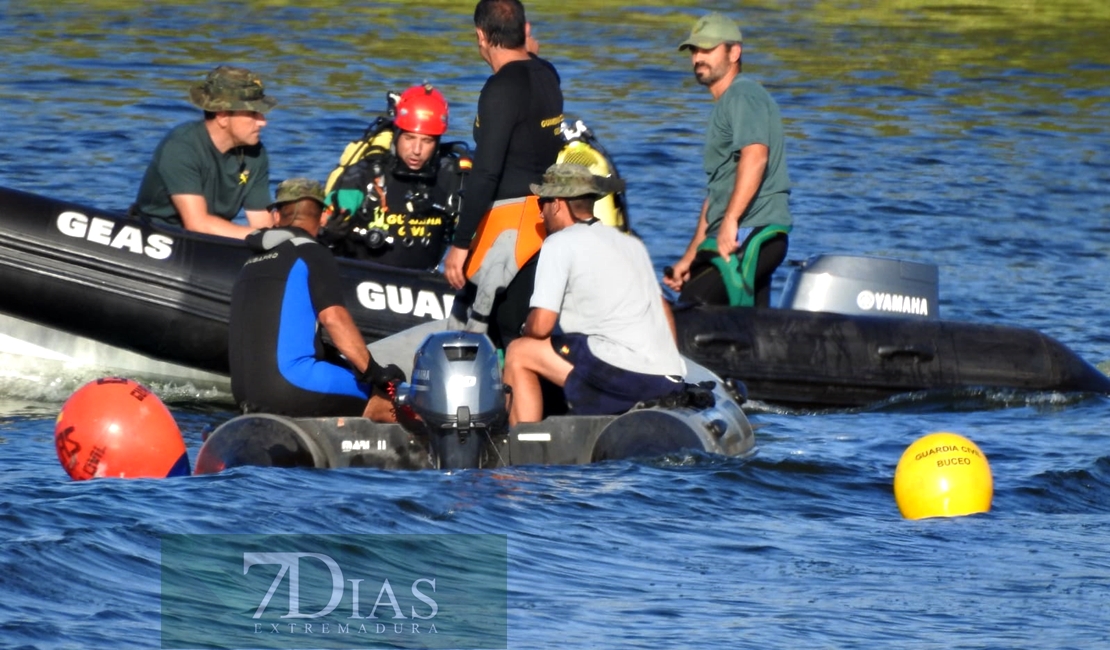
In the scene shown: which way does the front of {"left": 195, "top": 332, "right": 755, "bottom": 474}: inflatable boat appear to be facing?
away from the camera

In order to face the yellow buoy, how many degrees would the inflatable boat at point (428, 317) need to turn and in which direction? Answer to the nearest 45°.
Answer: approximately 135° to its left

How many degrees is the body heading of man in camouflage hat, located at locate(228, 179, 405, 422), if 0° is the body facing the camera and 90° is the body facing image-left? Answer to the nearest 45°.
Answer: approximately 225°

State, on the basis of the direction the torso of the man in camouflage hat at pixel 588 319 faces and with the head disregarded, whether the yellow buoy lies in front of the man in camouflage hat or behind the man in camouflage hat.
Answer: behind

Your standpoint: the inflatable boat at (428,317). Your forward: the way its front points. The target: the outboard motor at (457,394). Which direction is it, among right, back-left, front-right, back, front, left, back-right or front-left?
left

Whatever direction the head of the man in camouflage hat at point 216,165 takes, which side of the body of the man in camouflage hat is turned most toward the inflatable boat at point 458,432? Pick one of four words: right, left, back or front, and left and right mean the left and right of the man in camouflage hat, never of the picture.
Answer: front

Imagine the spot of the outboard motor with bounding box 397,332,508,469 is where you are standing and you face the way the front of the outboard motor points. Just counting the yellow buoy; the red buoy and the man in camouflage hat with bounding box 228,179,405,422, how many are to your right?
1

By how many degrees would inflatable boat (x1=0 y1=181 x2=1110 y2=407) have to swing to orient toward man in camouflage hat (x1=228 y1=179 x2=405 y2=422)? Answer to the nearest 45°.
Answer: approximately 90° to its left

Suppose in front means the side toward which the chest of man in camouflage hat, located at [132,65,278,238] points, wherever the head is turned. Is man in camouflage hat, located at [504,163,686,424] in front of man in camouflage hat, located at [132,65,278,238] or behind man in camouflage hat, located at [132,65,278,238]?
in front

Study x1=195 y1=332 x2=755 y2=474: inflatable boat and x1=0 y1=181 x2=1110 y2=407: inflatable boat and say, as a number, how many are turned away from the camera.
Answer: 1

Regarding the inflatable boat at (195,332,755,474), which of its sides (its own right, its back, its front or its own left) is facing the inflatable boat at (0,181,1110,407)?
front

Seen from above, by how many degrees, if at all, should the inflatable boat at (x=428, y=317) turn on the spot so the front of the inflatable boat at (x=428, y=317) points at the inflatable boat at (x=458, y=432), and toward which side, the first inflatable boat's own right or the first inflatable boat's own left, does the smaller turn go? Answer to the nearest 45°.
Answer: approximately 90° to the first inflatable boat's own left

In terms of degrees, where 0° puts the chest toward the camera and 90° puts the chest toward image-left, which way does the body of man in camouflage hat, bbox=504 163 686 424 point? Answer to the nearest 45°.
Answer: approximately 135°

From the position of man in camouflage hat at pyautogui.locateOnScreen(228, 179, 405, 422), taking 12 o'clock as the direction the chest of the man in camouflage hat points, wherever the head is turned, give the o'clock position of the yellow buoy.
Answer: The yellow buoy is roughly at 2 o'clock from the man in camouflage hat.

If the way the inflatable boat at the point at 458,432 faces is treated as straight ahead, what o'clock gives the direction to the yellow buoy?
The yellow buoy is roughly at 3 o'clock from the inflatable boat.

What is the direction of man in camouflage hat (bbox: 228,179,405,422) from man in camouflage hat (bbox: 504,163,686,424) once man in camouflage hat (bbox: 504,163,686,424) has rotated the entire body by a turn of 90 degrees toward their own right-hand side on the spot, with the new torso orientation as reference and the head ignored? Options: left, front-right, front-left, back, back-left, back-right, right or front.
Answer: back-left

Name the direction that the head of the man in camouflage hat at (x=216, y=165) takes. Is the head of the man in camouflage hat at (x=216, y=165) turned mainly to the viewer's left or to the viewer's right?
to the viewer's right

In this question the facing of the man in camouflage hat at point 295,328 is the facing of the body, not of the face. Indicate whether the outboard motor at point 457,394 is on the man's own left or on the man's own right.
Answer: on the man's own right

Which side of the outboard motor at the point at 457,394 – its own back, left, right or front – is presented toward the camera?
back
